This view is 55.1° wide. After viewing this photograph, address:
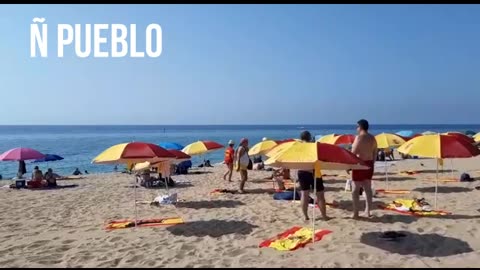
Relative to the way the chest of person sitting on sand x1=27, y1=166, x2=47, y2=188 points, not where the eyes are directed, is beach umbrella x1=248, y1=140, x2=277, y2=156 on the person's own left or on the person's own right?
on the person's own right

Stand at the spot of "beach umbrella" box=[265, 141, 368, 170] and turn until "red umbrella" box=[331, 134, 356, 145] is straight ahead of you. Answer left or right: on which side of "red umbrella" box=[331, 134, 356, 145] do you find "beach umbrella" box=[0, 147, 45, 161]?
left

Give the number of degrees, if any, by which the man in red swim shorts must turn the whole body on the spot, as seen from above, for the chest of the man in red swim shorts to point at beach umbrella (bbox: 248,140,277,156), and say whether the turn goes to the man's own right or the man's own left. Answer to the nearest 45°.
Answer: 0° — they already face it

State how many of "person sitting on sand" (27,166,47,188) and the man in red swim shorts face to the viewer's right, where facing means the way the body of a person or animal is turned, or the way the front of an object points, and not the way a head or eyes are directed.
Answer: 0

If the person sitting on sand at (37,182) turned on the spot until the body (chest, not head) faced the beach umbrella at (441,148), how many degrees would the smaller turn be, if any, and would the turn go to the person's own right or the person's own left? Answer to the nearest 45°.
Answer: approximately 135° to the person's own right

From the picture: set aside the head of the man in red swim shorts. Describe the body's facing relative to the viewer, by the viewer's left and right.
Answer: facing away from the viewer and to the left of the viewer

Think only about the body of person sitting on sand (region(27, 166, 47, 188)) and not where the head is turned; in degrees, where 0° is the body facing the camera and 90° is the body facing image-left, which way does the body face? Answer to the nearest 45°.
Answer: approximately 180°

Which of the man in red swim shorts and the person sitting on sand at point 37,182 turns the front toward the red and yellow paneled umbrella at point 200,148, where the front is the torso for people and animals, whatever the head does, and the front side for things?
the man in red swim shorts
